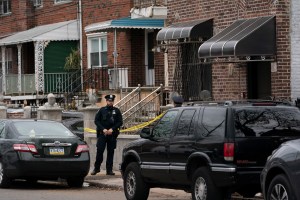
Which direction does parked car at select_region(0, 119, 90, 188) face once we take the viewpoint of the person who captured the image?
facing away from the viewer and to the left of the viewer

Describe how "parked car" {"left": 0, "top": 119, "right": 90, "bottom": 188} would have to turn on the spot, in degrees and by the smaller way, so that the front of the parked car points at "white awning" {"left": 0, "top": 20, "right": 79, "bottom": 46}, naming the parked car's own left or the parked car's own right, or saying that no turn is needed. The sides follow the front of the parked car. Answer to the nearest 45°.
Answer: approximately 45° to the parked car's own right

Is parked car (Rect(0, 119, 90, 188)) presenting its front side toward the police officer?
no

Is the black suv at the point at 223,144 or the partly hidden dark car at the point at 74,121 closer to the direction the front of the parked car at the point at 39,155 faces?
the partly hidden dark car

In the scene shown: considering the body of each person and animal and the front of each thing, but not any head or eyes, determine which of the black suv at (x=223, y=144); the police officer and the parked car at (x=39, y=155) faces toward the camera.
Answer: the police officer

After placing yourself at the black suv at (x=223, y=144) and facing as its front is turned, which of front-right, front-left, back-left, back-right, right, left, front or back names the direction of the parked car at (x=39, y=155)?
front

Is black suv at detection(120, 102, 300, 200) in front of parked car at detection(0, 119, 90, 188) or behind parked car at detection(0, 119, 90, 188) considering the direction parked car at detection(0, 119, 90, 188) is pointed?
behind

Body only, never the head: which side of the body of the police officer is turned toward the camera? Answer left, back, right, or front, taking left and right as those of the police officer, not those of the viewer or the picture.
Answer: front

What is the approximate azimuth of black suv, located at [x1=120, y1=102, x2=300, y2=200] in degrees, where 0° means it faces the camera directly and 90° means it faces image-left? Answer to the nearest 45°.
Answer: approximately 135°

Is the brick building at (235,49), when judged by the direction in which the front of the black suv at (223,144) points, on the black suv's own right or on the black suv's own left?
on the black suv's own right

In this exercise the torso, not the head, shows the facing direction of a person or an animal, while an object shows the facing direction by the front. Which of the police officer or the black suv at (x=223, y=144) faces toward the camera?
the police officer

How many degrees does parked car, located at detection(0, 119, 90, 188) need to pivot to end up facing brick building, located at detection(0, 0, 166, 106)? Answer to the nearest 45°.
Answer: approximately 45° to its right

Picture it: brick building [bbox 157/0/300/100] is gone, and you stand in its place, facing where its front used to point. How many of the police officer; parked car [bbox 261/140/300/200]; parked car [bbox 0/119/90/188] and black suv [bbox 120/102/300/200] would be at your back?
0

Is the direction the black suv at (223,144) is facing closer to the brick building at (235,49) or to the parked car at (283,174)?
the brick building

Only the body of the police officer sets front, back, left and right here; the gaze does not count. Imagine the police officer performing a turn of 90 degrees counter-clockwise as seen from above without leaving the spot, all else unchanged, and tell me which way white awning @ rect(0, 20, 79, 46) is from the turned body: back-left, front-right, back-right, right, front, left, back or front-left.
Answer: left

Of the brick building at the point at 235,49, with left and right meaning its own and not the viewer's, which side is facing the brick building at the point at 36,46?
right
